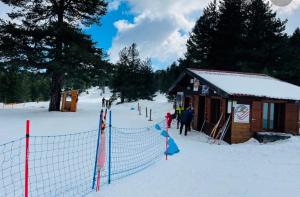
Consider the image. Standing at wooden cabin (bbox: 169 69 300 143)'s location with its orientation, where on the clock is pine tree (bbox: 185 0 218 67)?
The pine tree is roughly at 4 o'clock from the wooden cabin.

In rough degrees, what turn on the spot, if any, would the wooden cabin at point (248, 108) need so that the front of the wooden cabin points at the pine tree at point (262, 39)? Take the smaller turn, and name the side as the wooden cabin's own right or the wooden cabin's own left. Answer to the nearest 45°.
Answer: approximately 135° to the wooden cabin's own right

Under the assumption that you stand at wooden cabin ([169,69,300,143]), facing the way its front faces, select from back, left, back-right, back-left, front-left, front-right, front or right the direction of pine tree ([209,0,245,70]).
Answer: back-right

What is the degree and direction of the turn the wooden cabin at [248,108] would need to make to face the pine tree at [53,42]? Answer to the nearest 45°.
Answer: approximately 45° to its right

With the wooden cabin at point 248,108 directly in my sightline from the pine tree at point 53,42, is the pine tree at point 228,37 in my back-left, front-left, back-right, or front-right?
front-left

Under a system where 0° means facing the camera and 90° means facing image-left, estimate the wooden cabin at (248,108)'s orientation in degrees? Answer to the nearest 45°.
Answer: approximately 45°

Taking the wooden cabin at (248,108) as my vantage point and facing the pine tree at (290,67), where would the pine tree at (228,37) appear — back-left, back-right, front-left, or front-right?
front-left

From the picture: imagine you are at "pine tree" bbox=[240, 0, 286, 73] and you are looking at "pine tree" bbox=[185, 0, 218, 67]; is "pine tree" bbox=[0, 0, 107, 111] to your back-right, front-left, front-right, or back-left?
front-left
